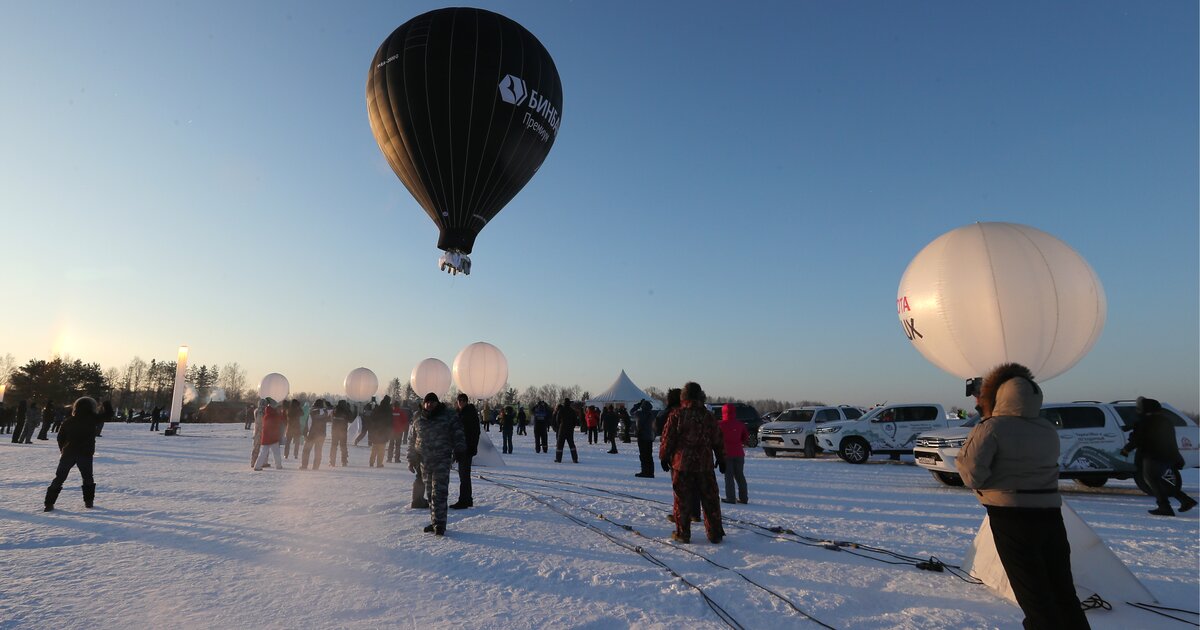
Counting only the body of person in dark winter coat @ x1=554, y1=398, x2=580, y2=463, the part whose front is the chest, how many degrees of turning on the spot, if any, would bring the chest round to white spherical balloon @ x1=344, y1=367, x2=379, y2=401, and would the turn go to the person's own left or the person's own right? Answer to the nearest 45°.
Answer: approximately 45° to the person's own left

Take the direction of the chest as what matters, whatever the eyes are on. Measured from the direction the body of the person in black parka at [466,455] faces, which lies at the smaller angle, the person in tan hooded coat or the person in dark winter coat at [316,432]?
the person in dark winter coat

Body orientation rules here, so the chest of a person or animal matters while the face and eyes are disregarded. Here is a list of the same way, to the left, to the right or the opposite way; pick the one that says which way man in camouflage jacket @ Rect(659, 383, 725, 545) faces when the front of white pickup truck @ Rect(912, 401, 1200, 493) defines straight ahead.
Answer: to the right

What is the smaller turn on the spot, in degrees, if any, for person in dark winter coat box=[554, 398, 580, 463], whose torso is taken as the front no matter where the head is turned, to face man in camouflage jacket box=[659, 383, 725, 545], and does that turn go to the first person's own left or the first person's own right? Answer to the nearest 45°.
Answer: approximately 180°

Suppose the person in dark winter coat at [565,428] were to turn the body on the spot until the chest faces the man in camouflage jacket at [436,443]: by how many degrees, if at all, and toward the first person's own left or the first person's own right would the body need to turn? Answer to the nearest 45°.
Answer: approximately 180°

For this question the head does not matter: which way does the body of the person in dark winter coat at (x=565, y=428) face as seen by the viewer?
away from the camera

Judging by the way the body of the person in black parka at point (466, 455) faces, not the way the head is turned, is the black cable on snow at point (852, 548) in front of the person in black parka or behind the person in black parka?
behind

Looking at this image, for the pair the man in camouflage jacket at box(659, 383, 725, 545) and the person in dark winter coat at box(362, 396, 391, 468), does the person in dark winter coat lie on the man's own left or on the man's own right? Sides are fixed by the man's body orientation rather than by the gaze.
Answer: on the man's own left

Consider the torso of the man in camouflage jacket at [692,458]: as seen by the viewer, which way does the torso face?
away from the camera
